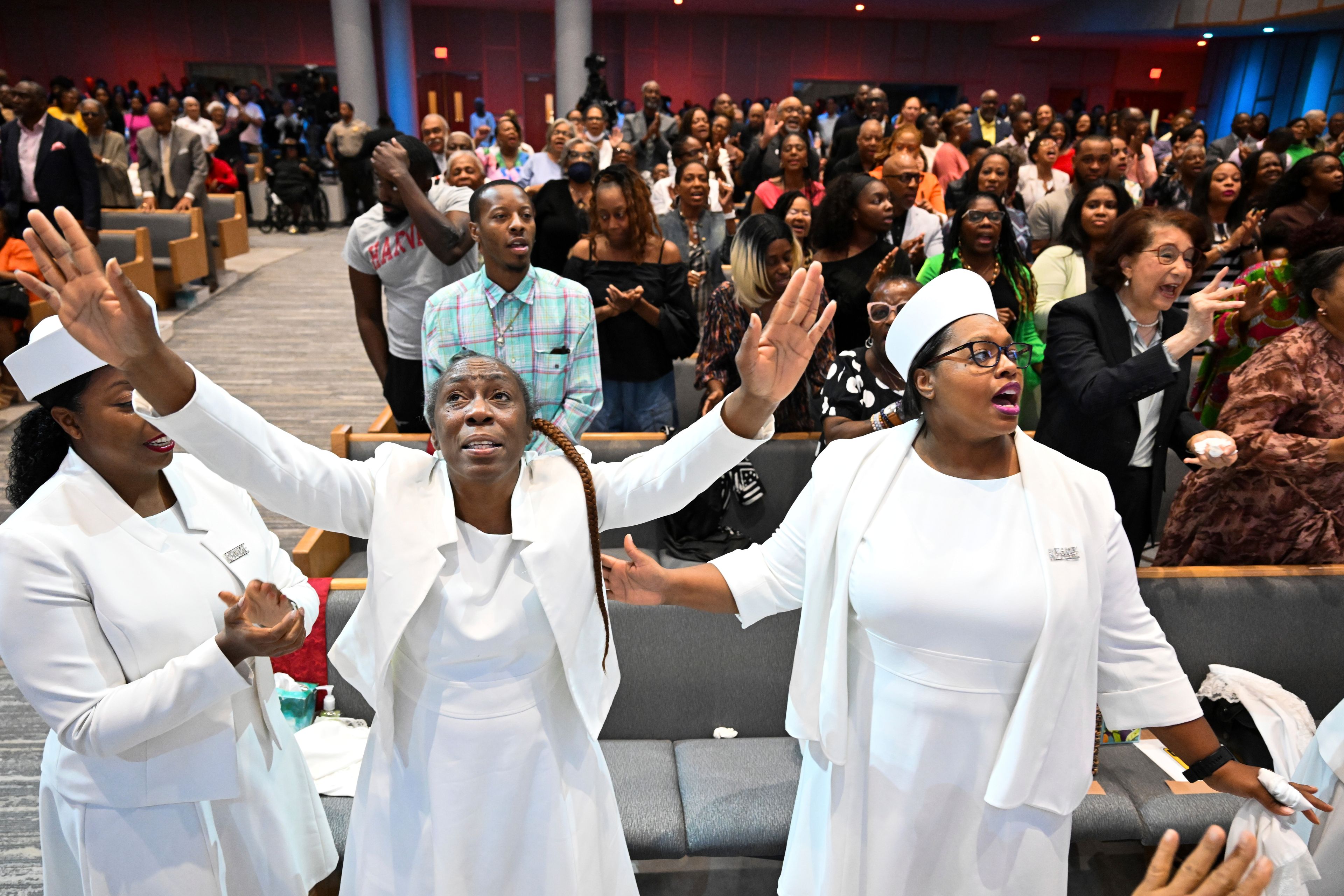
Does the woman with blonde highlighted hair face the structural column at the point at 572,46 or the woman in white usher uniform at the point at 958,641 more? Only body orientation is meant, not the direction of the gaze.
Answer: the woman in white usher uniform

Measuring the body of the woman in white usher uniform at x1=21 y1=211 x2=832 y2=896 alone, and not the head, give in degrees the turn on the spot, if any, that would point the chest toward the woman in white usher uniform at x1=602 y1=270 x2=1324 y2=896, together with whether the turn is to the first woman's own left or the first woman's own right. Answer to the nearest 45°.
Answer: approximately 90° to the first woman's own left

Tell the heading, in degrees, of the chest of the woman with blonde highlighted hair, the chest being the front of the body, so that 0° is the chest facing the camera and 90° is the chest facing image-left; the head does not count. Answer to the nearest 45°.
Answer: approximately 315°

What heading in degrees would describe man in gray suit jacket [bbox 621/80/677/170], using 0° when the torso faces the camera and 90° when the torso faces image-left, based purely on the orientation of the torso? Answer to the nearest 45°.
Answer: approximately 0°

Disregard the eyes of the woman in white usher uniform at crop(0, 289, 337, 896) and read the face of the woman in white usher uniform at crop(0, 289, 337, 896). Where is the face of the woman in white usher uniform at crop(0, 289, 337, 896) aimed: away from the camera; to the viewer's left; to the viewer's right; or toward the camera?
to the viewer's right

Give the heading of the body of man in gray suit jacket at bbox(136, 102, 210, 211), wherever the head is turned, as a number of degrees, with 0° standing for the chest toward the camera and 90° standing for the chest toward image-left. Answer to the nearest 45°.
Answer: approximately 0°
